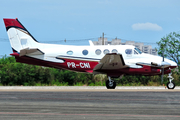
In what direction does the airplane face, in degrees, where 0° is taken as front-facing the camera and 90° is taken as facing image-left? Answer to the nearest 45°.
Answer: approximately 270°
